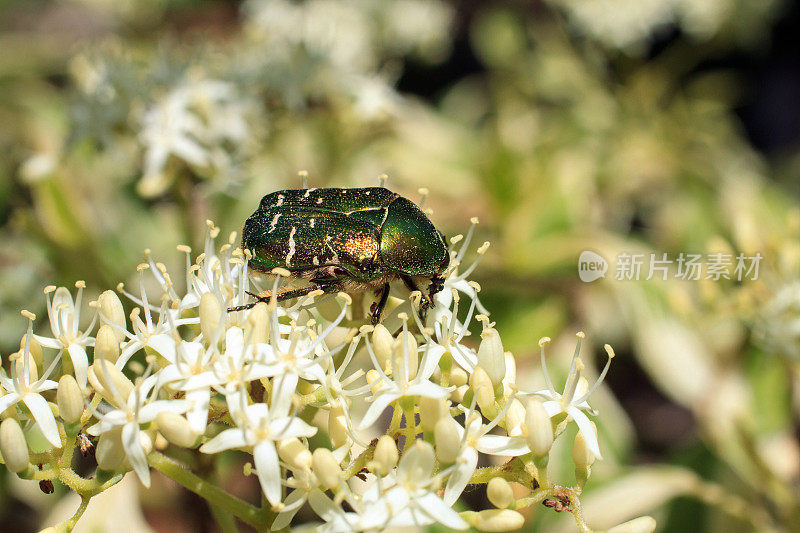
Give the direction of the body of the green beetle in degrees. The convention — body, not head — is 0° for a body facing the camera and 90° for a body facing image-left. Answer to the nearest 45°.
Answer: approximately 270°
